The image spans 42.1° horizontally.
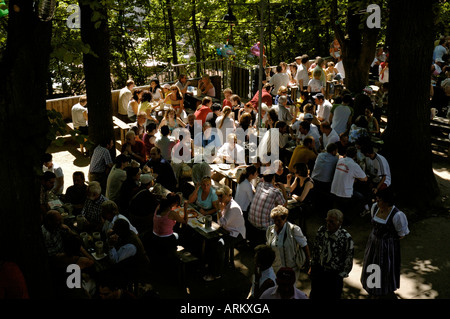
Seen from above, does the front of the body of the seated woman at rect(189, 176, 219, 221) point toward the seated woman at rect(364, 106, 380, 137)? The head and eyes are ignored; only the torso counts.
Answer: no

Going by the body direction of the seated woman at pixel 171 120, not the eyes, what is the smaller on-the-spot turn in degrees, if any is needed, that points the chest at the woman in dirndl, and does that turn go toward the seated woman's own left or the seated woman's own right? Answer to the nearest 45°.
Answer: approximately 45° to the seated woman's own left

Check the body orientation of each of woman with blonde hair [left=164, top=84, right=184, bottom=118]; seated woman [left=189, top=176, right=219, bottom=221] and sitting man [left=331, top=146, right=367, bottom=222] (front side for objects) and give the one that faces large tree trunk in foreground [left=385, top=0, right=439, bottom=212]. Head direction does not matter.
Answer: the sitting man

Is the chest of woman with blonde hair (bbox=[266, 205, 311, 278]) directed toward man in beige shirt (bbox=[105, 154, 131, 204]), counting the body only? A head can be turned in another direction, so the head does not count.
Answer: no

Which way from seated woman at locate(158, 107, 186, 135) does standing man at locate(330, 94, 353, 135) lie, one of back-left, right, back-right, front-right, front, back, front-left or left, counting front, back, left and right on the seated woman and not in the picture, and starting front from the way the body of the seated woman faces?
left

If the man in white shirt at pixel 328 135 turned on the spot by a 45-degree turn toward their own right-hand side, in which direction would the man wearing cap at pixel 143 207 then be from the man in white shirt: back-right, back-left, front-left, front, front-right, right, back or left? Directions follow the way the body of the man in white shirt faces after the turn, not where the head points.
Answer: front-left

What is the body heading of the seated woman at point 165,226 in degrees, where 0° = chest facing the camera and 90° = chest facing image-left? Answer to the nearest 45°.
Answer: approximately 225°

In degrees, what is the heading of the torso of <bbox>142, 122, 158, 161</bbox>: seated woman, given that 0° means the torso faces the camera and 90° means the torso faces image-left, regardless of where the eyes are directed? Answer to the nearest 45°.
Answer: approximately 225°

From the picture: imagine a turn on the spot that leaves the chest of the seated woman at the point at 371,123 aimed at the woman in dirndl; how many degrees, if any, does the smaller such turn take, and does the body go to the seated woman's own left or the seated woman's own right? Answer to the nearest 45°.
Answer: approximately 45° to the seated woman's own left

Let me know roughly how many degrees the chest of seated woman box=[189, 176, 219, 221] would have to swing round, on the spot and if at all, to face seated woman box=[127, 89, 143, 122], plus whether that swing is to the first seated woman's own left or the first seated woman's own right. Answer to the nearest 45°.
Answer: approximately 135° to the first seated woman's own right

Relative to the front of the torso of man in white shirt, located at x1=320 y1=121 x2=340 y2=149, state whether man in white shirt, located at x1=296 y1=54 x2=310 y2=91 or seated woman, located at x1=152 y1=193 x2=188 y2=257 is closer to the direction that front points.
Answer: the seated woman

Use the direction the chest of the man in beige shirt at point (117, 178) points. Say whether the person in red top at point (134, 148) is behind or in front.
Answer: in front

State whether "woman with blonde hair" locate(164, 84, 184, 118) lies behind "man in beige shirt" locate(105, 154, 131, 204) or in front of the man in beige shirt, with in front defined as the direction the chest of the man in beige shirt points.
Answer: in front

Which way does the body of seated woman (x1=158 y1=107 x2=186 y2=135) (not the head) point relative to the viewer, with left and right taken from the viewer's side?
facing the viewer

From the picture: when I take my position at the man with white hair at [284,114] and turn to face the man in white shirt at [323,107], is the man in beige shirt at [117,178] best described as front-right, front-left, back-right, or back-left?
back-right

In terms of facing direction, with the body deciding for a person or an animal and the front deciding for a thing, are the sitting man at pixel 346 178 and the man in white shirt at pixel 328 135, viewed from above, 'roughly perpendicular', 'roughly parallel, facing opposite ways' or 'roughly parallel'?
roughly parallel, facing opposite ways

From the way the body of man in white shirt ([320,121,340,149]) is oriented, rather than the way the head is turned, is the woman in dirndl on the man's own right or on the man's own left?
on the man's own left

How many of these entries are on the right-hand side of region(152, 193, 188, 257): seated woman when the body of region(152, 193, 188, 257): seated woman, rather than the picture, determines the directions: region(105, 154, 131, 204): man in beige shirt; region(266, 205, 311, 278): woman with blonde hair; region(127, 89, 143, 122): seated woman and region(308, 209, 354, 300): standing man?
2
